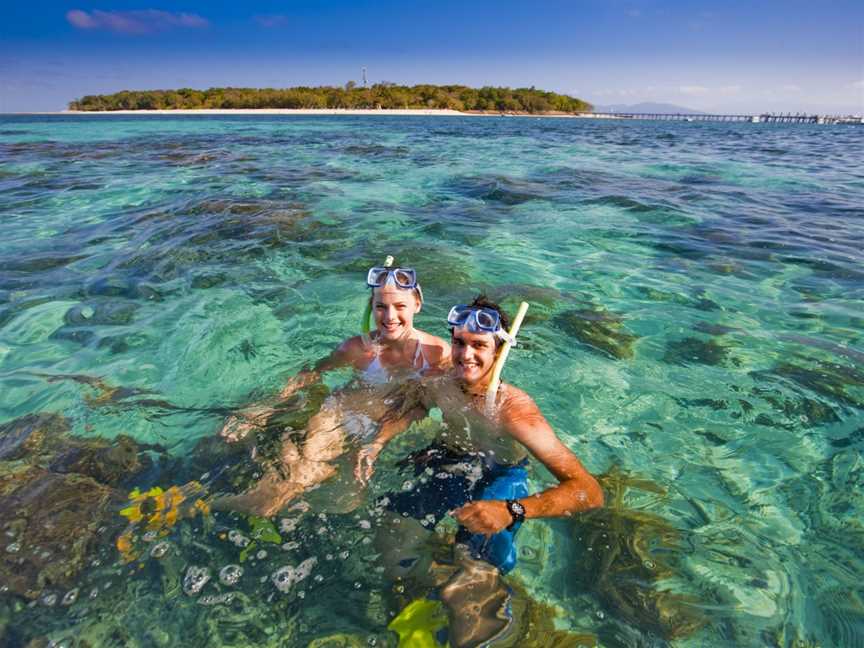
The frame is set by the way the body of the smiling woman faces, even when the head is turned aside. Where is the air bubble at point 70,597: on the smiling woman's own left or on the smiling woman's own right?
on the smiling woman's own right

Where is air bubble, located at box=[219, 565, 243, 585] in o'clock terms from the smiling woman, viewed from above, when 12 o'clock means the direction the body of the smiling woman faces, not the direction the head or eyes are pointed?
The air bubble is roughly at 1 o'clock from the smiling woman.

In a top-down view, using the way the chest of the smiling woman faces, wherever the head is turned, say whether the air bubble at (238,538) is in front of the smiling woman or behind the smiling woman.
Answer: in front

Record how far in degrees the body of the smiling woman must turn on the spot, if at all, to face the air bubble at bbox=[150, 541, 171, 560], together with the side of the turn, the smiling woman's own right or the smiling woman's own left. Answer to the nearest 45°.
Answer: approximately 45° to the smiling woman's own right

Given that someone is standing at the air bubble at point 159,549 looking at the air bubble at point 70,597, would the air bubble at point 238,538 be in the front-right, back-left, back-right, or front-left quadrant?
back-left

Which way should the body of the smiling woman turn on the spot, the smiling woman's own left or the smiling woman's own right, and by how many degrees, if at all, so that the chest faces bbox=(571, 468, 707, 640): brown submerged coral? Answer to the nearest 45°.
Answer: approximately 45° to the smiling woman's own left

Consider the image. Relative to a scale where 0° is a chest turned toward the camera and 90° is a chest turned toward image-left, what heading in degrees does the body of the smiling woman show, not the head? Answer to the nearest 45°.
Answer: approximately 0°

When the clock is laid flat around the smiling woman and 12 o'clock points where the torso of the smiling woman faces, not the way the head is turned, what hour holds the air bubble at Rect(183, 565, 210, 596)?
The air bubble is roughly at 1 o'clock from the smiling woman.
